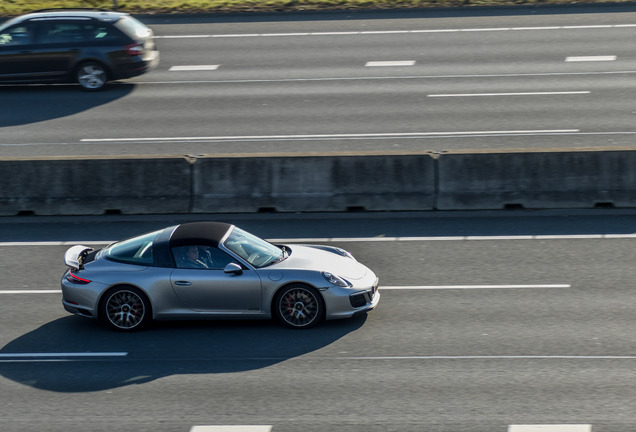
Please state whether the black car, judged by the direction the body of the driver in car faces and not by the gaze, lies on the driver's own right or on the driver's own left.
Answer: on the driver's own left

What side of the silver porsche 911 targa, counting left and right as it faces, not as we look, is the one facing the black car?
left

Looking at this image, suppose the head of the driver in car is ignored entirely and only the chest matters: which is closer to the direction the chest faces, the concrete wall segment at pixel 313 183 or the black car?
the concrete wall segment

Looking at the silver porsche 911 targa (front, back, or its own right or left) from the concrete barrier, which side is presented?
left

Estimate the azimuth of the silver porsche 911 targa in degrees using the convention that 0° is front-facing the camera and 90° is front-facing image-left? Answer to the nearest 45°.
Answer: approximately 270°

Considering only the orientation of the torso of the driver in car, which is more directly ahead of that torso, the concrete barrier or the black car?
the concrete barrier

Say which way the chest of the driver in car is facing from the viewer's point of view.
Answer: to the viewer's right

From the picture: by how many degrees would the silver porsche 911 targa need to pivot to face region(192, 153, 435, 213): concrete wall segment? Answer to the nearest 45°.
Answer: approximately 90° to its left
